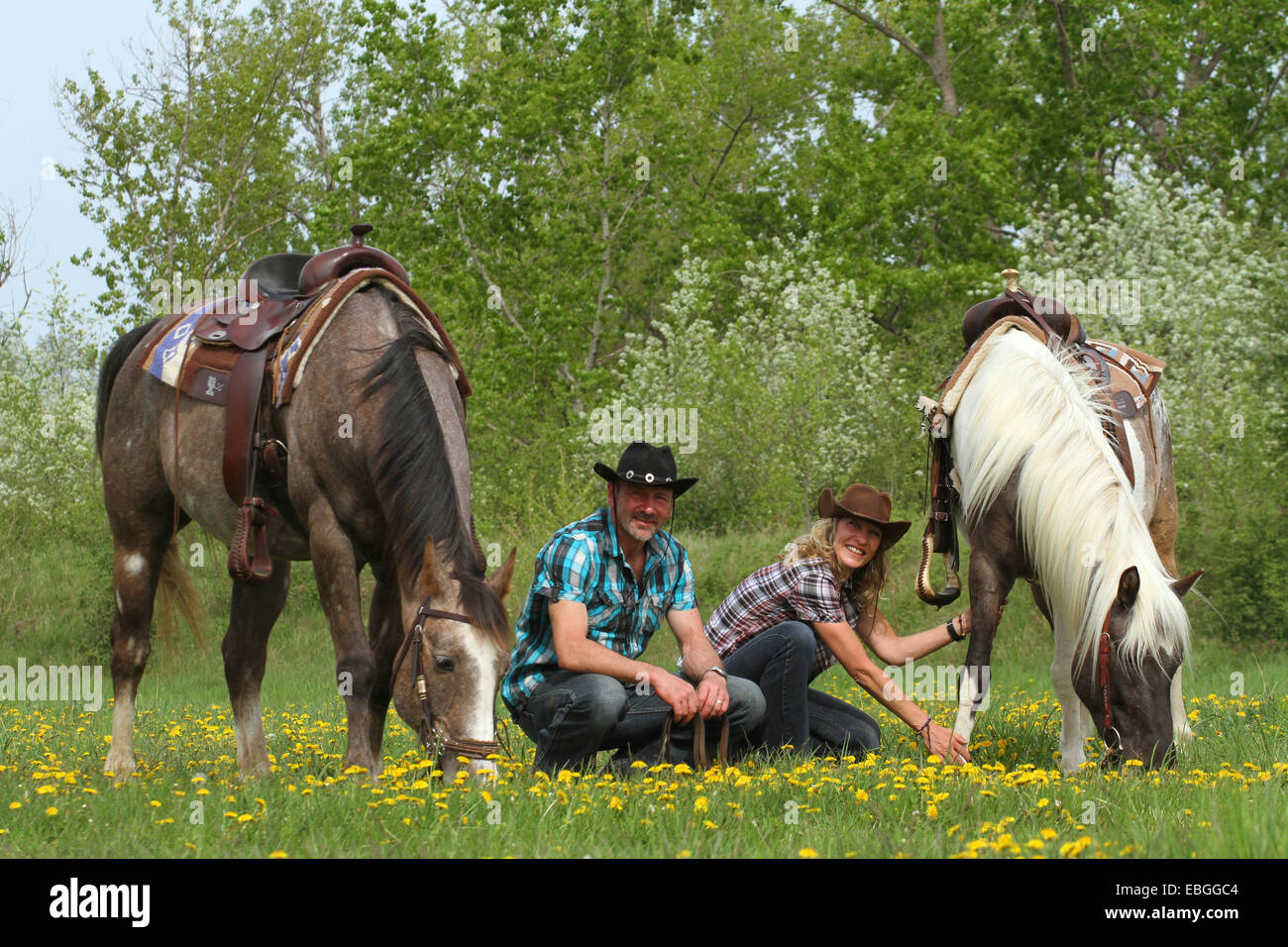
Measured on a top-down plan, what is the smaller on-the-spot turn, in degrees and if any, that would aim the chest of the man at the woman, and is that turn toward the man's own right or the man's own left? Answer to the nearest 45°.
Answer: approximately 90° to the man's own left

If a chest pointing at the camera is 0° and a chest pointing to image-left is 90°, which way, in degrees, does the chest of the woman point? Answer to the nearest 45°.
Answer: approximately 270°

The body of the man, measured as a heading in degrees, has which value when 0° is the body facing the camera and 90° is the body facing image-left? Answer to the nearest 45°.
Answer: approximately 315°

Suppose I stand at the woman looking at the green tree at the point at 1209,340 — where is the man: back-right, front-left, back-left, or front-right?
back-left

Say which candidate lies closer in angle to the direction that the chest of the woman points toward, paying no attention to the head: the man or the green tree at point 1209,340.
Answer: the green tree

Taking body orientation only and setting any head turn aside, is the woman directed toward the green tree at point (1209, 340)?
no

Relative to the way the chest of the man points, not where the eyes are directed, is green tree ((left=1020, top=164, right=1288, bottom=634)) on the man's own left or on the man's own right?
on the man's own left

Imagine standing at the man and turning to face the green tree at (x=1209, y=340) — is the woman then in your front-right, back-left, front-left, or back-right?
front-right

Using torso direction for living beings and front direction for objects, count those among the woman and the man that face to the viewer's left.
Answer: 0
